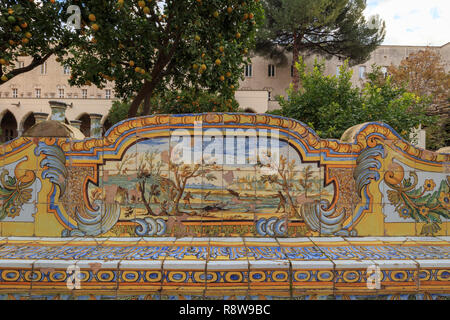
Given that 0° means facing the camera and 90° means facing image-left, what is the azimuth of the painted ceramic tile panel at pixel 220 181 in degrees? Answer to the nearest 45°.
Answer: approximately 0°

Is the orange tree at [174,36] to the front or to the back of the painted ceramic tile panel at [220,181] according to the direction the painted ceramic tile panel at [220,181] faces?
to the back

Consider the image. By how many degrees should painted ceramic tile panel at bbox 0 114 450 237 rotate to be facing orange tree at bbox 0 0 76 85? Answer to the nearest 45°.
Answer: approximately 135° to its right

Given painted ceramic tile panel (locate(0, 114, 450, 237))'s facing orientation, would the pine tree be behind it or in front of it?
behind
